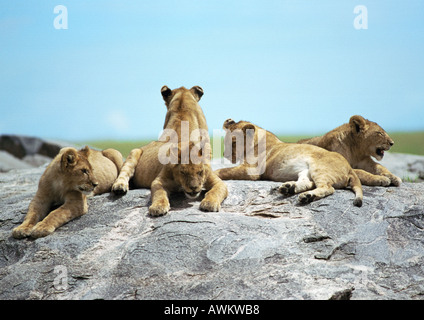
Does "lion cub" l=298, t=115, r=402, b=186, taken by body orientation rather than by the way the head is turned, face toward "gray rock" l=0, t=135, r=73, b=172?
no

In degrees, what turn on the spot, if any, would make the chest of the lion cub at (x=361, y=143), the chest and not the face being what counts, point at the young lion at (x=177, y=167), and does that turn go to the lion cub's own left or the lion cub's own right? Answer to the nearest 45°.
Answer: approximately 135° to the lion cub's own right

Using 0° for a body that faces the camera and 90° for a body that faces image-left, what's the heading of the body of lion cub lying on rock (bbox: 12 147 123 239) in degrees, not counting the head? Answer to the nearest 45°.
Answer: approximately 45°

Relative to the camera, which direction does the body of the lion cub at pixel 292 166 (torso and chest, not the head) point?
to the viewer's left

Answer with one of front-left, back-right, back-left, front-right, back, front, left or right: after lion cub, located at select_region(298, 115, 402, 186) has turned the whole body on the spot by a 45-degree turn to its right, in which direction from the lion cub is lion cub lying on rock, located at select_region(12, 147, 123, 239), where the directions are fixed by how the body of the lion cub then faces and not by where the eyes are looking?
right

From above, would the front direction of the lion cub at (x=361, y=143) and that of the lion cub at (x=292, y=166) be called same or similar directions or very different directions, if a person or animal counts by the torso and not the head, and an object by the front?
very different directions

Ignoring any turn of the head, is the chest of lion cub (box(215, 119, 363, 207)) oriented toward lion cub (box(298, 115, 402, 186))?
no

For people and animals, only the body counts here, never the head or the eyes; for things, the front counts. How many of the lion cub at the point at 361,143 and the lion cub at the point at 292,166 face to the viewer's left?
1

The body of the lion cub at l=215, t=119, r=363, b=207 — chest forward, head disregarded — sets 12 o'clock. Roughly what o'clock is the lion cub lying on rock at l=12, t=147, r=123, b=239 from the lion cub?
The lion cub lying on rock is roughly at 11 o'clock from the lion cub.

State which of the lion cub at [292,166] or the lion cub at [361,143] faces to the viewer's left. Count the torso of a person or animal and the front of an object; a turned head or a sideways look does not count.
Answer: the lion cub at [292,166]

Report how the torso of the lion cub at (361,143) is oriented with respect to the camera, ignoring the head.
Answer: to the viewer's right

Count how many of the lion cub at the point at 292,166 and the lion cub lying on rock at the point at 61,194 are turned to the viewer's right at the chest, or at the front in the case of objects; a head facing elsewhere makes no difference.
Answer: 0
